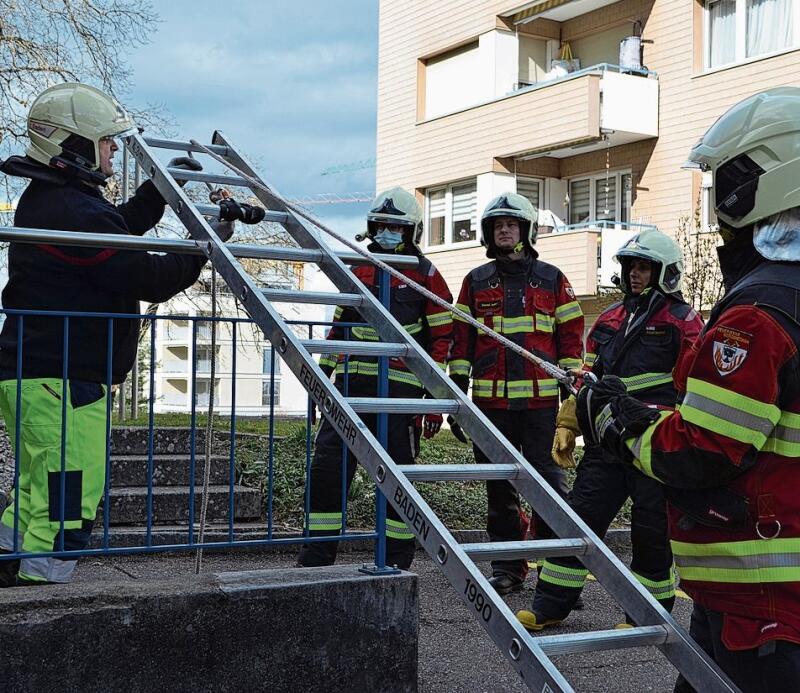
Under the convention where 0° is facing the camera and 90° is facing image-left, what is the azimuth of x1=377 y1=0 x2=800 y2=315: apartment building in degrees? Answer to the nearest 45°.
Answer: approximately 45°
